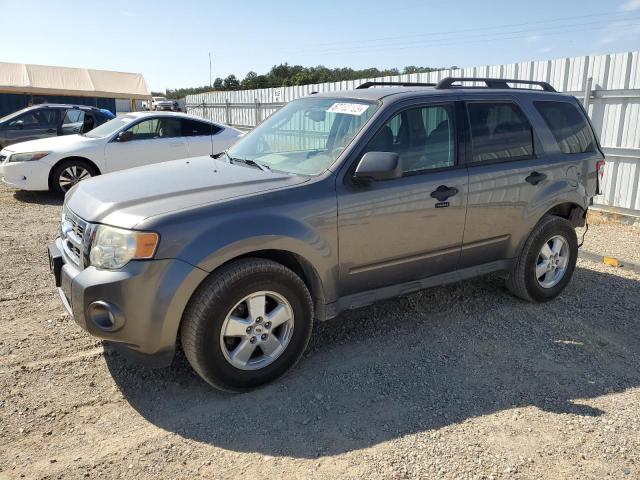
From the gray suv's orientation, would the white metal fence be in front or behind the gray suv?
behind

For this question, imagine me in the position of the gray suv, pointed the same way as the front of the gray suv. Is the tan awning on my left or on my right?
on my right

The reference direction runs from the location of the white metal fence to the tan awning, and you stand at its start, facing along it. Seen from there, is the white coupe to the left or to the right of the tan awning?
left

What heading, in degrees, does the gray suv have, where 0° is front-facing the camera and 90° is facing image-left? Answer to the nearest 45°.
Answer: approximately 45°

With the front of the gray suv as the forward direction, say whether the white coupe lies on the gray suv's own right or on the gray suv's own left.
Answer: on the gray suv's own right
